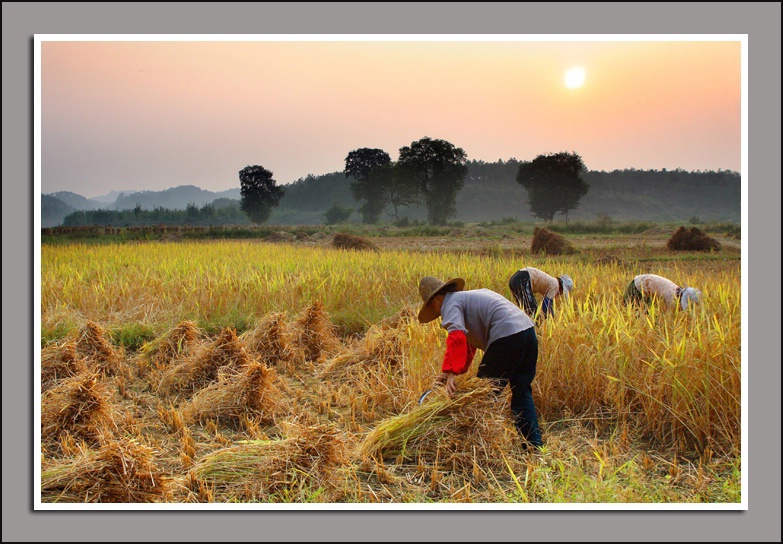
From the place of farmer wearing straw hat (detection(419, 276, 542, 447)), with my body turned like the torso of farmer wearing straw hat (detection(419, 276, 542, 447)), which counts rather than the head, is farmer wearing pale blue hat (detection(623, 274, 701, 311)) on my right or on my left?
on my right

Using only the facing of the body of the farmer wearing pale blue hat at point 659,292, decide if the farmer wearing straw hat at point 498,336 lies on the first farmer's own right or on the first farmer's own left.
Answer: on the first farmer's own right

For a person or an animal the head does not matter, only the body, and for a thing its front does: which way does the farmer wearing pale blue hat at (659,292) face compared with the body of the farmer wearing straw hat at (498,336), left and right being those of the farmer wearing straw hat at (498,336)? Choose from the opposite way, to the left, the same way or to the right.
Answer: the opposite way

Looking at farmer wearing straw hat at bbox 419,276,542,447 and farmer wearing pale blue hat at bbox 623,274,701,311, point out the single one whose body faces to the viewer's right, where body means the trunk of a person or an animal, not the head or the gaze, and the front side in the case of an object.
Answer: farmer wearing pale blue hat at bbox 623,274,701,311

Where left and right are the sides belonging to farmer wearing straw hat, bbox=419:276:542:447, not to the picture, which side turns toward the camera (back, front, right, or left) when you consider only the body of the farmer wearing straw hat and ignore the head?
left

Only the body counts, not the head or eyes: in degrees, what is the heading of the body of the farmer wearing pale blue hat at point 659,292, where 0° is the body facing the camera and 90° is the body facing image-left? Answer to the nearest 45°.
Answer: approximately 270°

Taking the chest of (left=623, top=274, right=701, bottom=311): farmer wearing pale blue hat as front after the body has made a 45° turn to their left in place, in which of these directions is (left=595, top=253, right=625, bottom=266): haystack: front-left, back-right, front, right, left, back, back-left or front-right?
front-left

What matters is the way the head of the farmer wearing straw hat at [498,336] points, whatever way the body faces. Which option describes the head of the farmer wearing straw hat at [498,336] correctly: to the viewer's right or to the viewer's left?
to the viewer's left

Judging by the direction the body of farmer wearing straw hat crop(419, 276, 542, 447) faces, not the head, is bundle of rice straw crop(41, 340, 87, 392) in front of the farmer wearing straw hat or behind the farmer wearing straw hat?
in front

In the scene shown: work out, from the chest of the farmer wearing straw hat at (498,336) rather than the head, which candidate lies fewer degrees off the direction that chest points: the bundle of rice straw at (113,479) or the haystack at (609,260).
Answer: the bundle of rice straw

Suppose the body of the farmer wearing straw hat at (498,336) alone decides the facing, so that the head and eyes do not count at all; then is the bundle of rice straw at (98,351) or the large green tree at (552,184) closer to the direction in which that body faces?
the bundle of rice straw

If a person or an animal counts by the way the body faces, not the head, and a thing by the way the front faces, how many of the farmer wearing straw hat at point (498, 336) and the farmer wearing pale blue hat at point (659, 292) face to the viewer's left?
1
